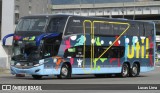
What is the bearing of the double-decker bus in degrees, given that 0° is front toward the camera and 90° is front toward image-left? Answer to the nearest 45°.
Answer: approximately 45°
